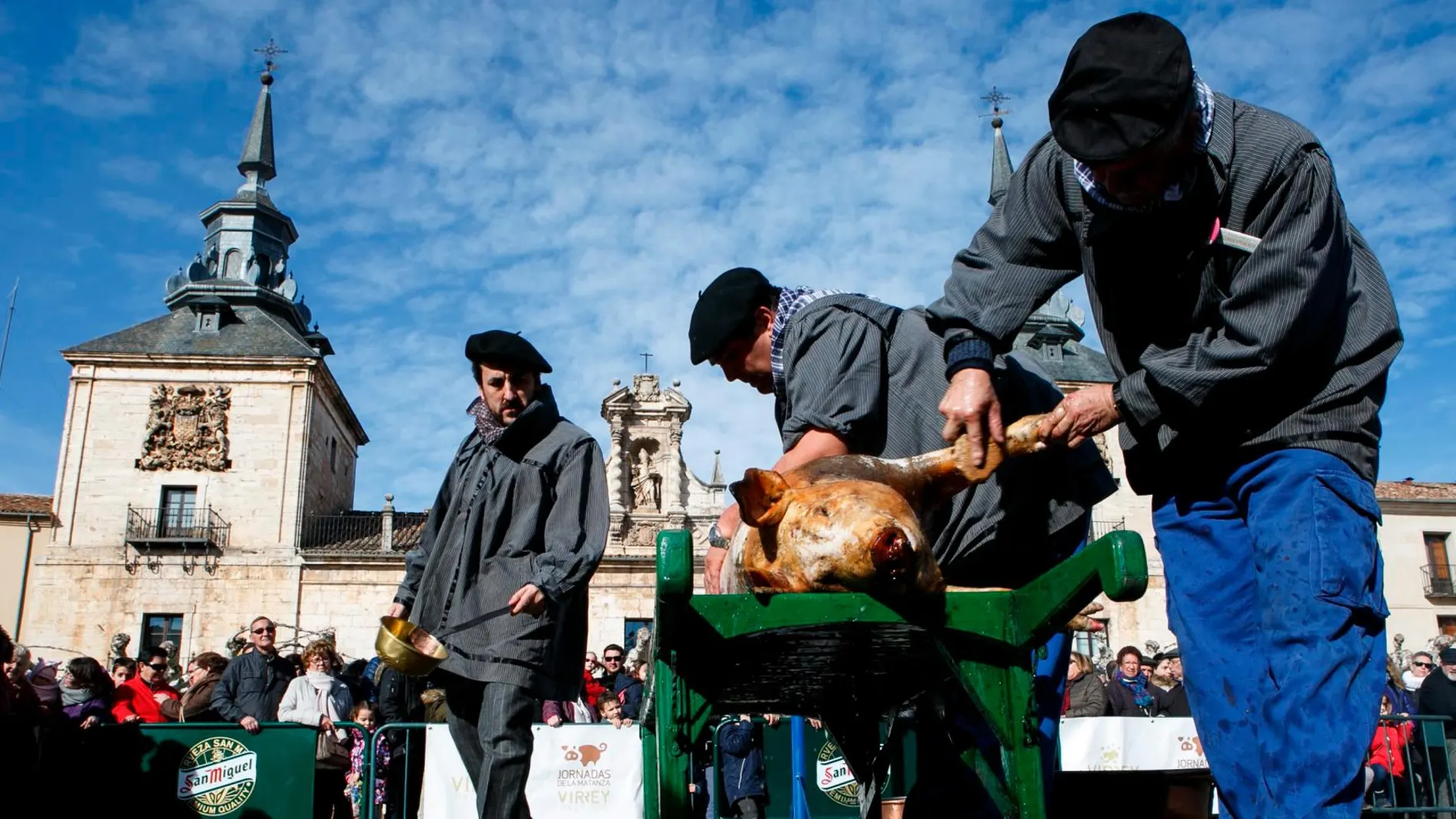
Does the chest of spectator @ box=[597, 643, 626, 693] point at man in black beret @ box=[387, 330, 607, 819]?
yes

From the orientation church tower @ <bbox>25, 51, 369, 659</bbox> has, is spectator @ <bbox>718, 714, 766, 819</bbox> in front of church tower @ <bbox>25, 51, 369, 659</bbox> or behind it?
in front

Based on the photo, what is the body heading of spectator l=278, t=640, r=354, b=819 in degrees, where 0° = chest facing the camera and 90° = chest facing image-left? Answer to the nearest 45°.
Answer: approximately 0°

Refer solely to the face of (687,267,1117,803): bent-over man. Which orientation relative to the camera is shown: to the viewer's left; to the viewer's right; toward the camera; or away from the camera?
to the viewer's left

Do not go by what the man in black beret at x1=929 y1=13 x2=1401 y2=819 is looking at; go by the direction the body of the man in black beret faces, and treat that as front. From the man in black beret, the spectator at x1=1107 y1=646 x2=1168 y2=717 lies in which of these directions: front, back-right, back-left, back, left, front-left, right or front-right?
back-right

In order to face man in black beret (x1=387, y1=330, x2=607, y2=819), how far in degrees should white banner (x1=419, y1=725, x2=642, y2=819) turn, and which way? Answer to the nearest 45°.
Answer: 0° — it already faces them

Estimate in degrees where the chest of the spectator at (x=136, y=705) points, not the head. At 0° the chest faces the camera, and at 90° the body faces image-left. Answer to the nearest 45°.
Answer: approximately 315°

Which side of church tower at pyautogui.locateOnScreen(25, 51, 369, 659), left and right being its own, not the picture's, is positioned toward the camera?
front

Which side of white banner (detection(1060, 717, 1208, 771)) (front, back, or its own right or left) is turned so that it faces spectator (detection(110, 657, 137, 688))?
right

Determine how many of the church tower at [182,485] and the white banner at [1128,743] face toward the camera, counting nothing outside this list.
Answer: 2

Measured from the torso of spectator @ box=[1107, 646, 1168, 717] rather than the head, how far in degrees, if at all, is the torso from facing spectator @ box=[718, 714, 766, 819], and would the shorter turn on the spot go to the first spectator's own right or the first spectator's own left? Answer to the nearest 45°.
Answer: approximately 45° to the first spectator's own right

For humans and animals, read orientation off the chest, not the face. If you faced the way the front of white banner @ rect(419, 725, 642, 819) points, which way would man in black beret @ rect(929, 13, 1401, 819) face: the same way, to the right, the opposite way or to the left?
to the right

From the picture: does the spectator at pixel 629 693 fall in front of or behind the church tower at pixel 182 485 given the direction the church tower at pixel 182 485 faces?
in front

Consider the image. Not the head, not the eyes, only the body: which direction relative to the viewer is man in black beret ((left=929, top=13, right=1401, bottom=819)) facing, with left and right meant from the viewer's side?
facing the viewer and to the left of the viewer

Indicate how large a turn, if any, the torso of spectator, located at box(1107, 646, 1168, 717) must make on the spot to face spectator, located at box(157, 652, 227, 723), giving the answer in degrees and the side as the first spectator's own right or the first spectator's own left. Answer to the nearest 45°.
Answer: approximately 45° to the first spectator's own right

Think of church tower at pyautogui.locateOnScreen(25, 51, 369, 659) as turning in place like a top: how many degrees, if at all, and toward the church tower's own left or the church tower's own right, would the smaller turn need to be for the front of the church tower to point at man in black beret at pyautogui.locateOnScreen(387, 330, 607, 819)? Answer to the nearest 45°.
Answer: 0° — it already faces them
